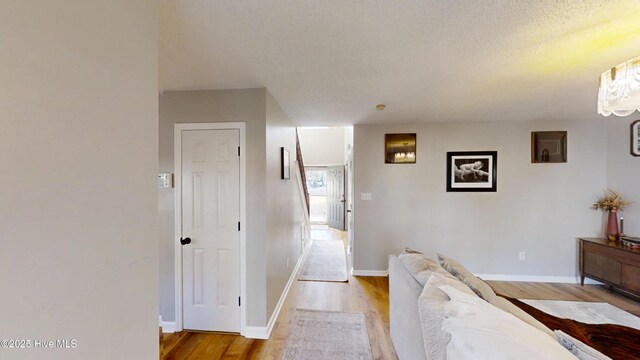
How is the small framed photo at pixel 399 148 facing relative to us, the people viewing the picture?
facing the viewer

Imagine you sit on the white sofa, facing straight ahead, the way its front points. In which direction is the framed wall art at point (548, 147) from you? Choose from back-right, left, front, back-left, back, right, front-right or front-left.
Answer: front-left

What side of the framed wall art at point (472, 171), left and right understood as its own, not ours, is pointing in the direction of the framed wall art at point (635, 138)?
left

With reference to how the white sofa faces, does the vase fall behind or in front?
in front

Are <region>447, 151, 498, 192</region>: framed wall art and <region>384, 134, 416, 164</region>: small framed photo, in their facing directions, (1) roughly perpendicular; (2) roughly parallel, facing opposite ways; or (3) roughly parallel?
roughly parallel

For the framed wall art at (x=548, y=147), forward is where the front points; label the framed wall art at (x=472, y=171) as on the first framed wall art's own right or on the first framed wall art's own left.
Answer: on the first framed wall art's own right

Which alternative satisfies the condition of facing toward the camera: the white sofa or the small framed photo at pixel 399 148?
the small framed photo

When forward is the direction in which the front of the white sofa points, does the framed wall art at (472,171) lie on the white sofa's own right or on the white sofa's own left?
on the white sofa's own left

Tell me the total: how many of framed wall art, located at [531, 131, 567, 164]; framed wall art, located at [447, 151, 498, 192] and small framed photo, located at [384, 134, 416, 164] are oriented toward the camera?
3

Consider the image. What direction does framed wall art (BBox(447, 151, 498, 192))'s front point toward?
toward the camera

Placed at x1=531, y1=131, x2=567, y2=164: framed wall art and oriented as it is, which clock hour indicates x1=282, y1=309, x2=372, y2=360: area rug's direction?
The area rug is roughly at 1 o'clock from the framed wall art.

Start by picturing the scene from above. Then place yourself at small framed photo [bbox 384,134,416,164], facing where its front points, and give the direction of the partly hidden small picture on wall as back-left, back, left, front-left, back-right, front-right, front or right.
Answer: front-right

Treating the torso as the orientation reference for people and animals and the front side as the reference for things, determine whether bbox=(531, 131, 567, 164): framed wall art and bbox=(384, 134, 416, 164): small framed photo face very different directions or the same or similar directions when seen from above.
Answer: same or similar directions

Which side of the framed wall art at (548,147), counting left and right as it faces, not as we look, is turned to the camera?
front

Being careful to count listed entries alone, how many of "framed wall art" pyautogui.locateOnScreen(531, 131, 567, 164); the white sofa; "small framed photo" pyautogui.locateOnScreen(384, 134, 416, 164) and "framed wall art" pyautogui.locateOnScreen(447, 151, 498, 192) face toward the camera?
3

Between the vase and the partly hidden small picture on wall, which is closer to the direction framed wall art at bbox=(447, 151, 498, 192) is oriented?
the partly hidden small picture on wall

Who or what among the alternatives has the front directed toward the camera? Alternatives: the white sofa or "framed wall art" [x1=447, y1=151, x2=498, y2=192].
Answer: the framed wall art
